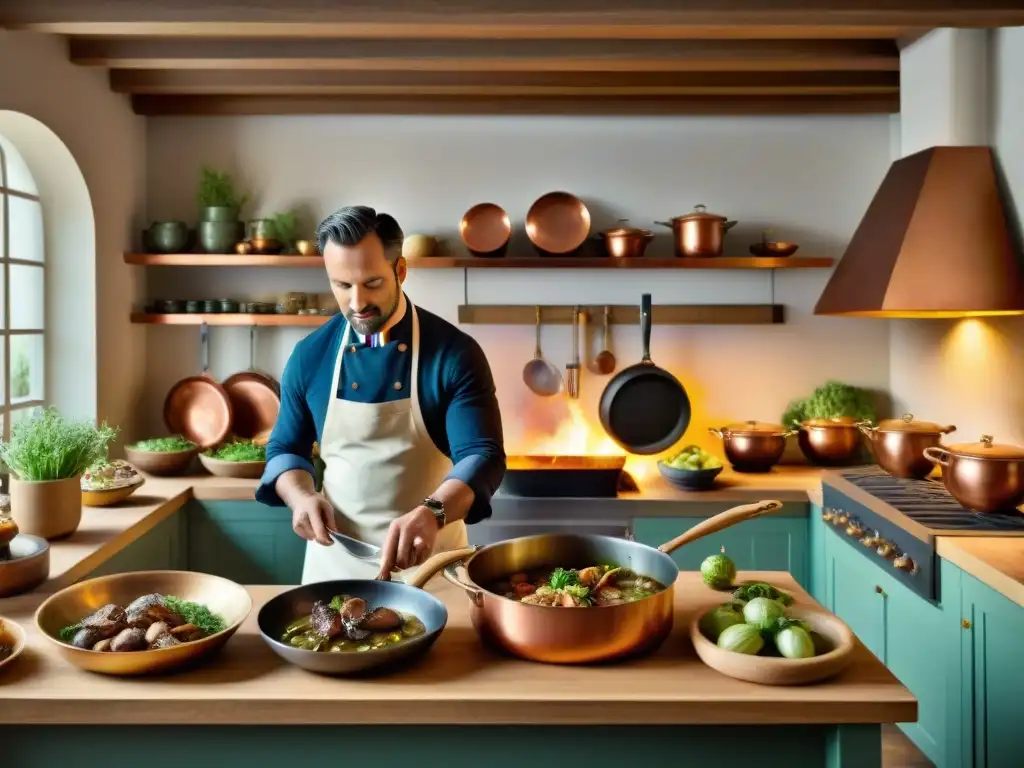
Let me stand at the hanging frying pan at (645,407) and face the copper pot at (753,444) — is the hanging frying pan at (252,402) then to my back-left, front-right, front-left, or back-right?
back-right

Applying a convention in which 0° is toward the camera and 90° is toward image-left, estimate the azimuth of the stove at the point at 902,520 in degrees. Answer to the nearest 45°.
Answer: approximately 45°

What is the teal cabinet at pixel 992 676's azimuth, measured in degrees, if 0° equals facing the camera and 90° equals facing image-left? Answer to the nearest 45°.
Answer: approximately 45°

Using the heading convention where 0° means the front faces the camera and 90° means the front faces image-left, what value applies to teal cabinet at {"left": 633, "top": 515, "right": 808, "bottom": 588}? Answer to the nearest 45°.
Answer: approximately 0°

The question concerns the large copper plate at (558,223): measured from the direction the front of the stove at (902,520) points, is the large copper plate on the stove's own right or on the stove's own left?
on the stove's own right

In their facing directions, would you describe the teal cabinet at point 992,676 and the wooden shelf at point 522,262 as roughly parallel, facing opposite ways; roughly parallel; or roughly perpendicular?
roughly perpendicular

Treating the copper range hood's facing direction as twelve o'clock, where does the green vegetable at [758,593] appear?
The green vegetable is roughly at 11 o'clock from the copper range hood.
